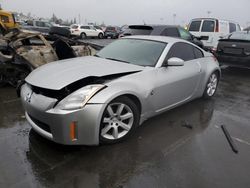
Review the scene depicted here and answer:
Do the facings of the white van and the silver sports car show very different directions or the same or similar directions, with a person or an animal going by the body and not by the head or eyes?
very different directions

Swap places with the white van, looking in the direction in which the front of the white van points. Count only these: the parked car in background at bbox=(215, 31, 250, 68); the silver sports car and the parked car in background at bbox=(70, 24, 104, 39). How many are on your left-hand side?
1

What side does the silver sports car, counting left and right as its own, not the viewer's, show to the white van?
back

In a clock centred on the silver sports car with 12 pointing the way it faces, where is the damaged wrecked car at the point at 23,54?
The damaged wrecked car is roughly at 3 o'clock from the silver sports car.
